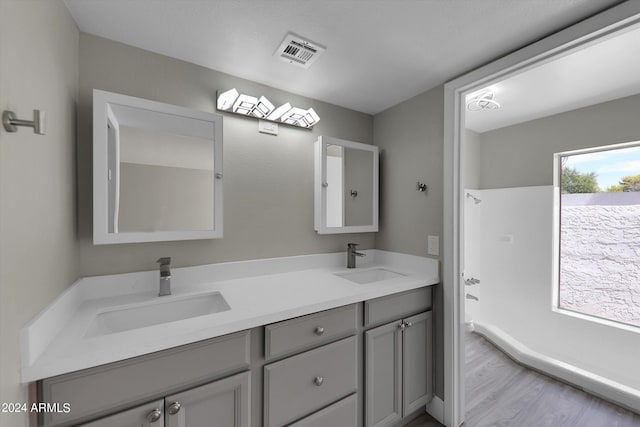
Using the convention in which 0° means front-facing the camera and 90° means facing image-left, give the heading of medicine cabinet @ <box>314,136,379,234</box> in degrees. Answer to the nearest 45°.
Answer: approximately 315°

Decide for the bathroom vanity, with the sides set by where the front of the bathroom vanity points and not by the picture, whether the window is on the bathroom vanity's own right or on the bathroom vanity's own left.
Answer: on the bathroom vanity's own left

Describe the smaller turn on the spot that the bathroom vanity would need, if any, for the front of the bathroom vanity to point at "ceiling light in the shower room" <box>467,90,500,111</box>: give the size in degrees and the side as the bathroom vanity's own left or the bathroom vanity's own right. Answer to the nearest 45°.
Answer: approximately 45° to the bathroom vanity's own left

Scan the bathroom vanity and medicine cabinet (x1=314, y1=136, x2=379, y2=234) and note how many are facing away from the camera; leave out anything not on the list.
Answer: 0

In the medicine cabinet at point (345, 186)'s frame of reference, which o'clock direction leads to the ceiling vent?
The ceiling vent is roughly at 2 o'clock from the medicine cabinet.

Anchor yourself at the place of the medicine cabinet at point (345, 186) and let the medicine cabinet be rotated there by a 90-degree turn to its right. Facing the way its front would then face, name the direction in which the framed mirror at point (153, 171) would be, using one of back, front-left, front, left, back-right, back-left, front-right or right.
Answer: front

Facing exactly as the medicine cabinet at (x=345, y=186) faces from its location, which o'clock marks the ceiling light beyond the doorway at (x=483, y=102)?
The ceiling light beyond the doorway is roughly at 10 o'clock from the medicine cabinet.

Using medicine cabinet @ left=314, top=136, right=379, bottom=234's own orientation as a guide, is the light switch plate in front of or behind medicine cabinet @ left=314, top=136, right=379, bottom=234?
in front

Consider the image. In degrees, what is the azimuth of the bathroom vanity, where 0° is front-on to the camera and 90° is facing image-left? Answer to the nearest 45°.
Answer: approximately 315°
